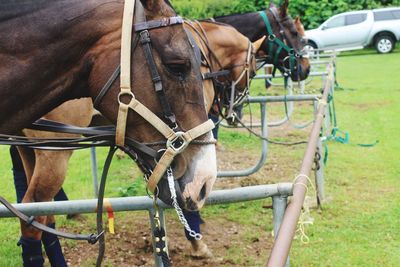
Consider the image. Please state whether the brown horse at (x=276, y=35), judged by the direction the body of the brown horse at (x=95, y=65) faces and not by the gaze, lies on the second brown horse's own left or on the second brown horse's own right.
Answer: on the second brown horse's own left

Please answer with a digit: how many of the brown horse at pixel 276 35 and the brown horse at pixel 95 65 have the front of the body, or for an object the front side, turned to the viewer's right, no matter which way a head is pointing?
2

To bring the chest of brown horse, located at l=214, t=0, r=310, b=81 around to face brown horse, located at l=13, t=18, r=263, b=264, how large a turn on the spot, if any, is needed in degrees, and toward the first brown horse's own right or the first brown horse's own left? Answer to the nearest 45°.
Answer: approximately 90° to the first brown horse's own right

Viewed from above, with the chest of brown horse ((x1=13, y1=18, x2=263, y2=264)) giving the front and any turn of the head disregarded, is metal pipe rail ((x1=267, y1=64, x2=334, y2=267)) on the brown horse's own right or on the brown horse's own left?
on the brown horse's own right

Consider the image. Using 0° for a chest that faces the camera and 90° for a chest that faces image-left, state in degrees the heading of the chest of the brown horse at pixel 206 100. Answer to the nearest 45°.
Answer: approximately 270°

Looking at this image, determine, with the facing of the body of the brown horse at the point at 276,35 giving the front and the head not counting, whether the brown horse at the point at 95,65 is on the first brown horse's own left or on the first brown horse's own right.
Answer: on the first brown horse's own right

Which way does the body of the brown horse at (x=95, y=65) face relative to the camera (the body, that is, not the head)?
to the viewer's right

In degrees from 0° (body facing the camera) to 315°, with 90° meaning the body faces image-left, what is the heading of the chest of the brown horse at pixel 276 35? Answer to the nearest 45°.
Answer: approximately 270°

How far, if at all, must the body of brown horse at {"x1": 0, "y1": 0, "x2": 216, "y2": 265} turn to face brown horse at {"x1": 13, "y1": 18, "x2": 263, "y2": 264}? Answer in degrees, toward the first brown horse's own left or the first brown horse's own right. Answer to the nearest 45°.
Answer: approximately 90° to the first brown horse's own left
